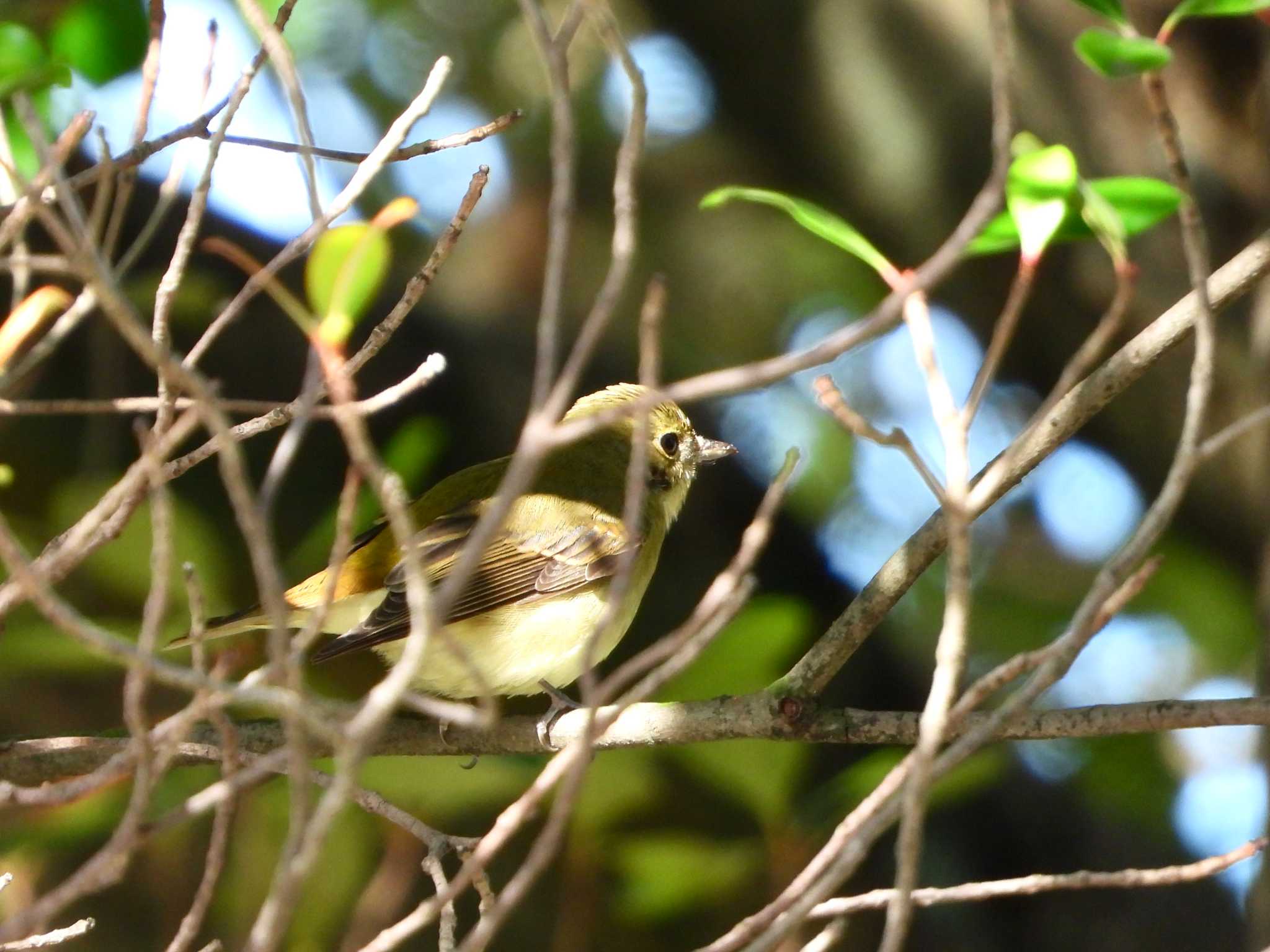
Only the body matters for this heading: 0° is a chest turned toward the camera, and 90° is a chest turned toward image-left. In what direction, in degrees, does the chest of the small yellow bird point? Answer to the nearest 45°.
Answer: approximately 270°

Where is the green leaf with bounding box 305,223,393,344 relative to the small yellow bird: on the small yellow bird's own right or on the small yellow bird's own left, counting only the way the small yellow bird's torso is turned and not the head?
on the small yellow bird's own right
